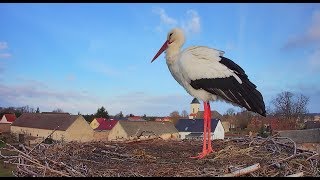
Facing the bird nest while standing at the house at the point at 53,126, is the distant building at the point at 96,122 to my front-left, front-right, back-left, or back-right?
back-left

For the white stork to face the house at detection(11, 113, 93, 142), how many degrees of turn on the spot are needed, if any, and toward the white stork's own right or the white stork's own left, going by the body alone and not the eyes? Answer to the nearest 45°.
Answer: approximately 45° to the white stork's own right

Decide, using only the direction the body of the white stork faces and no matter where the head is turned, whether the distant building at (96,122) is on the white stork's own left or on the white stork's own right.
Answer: on the white stork's own right

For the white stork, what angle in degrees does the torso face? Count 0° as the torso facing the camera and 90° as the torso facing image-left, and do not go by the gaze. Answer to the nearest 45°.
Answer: approximately 90°

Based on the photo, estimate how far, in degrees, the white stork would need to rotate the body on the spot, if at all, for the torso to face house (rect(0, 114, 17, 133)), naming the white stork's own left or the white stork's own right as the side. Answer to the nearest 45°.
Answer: approximately 45° to the white stork's own right

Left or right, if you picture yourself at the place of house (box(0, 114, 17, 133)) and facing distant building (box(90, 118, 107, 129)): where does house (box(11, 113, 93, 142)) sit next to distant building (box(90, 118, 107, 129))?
right
